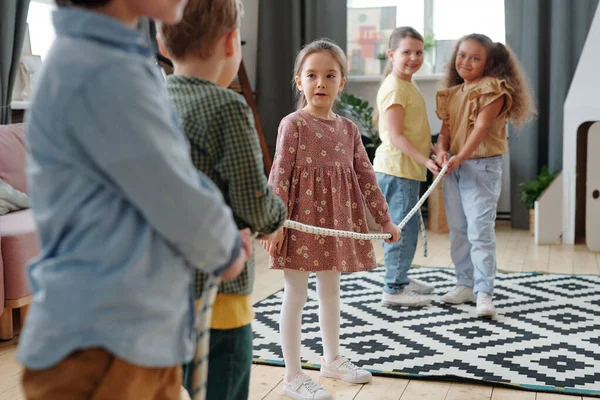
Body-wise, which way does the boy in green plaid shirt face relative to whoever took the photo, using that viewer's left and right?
facing away from the viewer and to the right of the viewer

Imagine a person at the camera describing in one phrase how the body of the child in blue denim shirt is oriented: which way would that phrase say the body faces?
to the viewer's right
